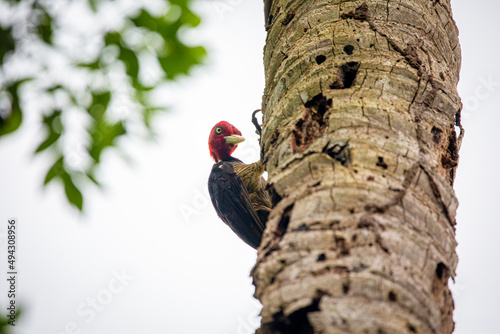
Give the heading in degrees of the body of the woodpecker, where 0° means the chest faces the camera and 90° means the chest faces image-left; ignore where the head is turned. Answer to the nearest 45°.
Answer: approximately 270°
